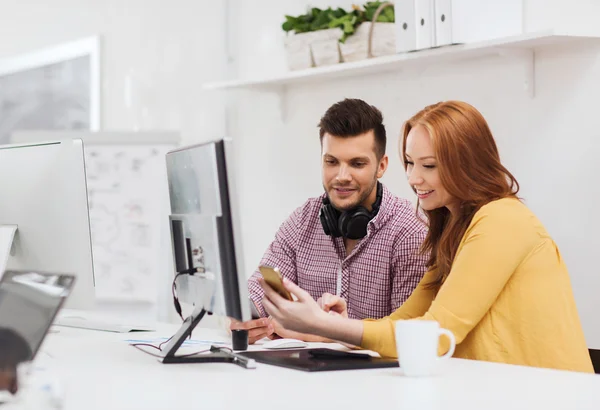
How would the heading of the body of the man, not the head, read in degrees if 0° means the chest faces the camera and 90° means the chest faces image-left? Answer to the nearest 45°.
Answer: approximately 45°

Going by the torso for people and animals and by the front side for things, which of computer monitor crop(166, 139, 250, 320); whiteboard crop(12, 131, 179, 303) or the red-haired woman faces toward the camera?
the whiteboard

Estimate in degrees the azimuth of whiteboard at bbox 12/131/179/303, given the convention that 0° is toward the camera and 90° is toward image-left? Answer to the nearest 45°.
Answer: approximately 0°

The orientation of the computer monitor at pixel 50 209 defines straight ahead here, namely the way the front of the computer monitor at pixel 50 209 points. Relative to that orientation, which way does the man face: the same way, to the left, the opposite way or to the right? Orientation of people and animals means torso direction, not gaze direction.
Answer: the opposite way

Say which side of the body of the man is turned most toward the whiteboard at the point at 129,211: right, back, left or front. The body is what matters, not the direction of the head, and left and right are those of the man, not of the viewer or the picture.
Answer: right

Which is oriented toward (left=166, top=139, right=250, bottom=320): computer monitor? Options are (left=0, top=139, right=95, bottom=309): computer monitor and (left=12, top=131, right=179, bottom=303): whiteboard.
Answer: the whiteboard

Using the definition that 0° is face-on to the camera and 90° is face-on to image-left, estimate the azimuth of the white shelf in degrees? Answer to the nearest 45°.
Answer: approximately 45°

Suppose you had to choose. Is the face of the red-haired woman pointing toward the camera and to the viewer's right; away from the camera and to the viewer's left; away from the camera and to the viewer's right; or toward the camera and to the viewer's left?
toward the camera and to the viewer's left

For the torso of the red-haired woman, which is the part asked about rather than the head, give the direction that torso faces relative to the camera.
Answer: to the viewer's left

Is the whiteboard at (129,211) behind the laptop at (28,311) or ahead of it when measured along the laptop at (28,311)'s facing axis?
behind

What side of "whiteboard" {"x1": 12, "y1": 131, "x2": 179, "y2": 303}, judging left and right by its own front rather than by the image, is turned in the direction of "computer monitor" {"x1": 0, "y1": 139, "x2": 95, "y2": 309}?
front
